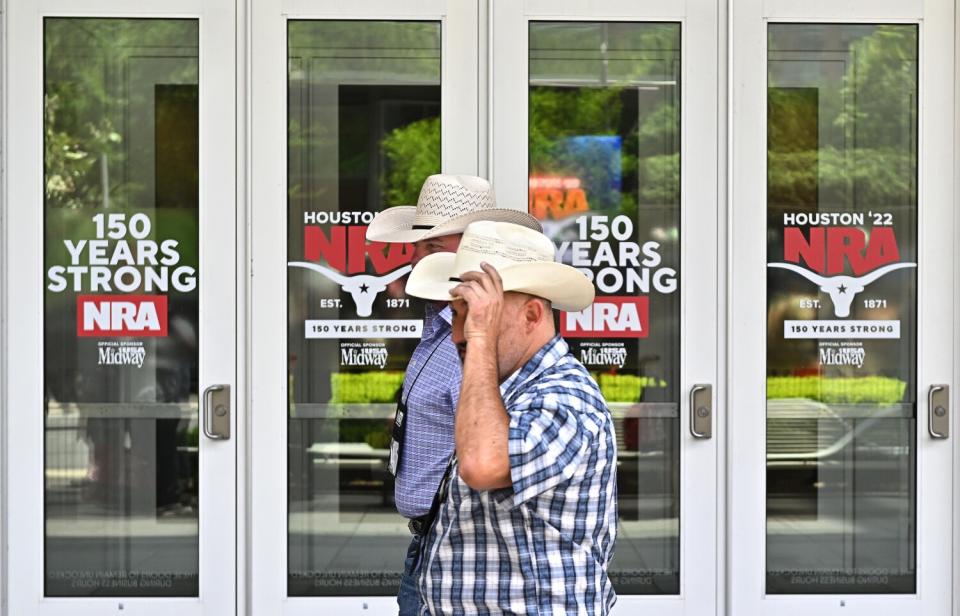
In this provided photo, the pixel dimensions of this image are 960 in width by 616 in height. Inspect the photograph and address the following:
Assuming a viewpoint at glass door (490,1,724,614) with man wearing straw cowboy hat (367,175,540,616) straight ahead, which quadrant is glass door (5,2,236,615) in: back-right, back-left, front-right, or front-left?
front-right

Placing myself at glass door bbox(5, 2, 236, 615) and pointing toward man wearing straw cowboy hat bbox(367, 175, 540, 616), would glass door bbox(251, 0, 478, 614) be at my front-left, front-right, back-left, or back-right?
front-left

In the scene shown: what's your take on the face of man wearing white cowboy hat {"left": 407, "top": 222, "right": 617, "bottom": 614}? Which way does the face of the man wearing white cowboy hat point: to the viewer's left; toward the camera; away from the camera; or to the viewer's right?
to the viewer's left

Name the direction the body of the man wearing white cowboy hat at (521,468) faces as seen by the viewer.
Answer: to the viewer's left

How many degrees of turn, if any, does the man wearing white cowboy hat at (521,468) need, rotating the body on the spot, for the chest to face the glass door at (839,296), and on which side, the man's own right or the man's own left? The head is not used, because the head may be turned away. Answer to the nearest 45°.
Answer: approximately 135° to the man's own right

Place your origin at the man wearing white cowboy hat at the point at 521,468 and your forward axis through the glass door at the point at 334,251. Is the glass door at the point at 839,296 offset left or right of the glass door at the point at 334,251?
right

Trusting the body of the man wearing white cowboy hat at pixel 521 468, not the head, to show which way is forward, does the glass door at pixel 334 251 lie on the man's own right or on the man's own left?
on the man's own right
